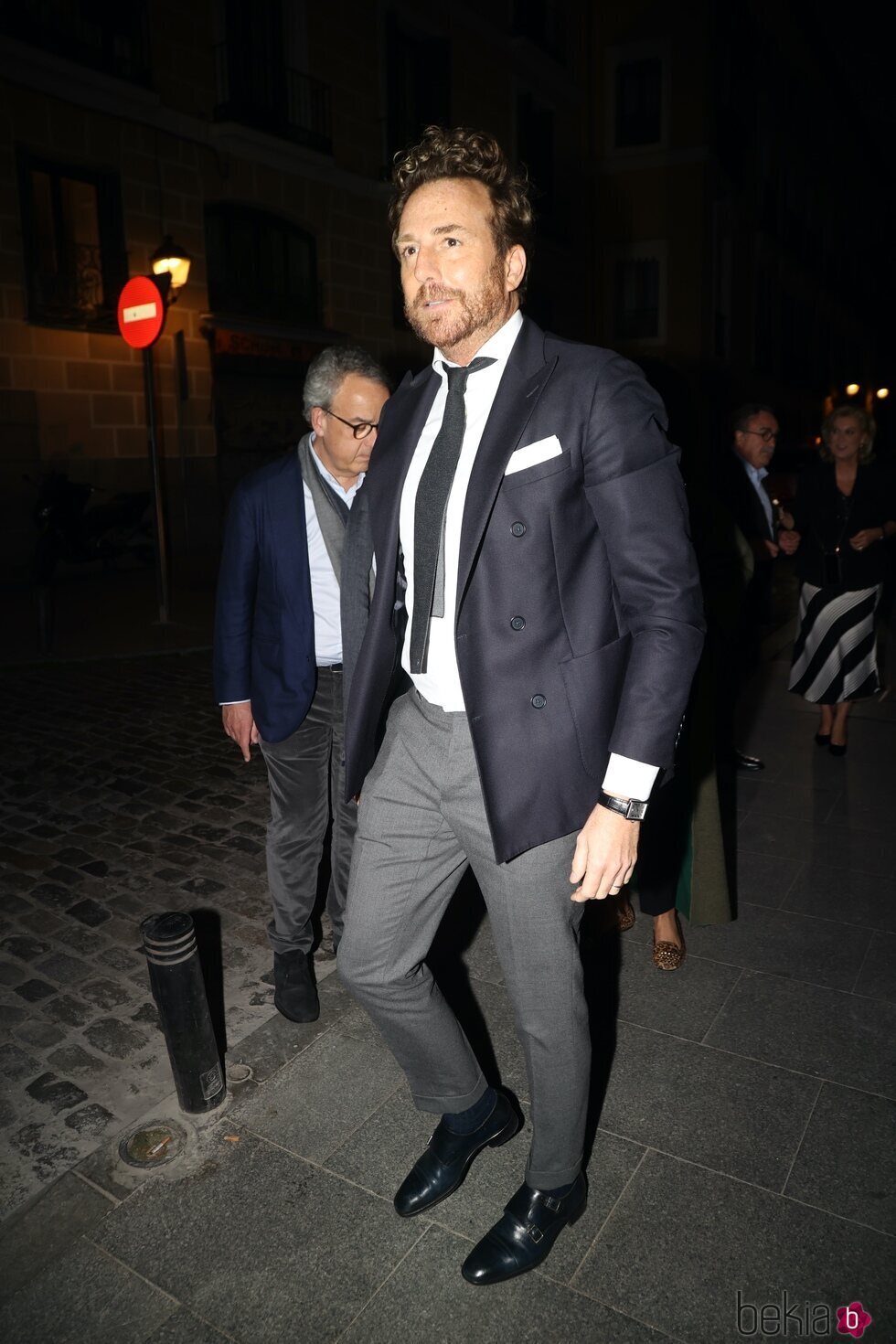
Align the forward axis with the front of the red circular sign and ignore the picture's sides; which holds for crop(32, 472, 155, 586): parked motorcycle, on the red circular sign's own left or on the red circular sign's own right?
on the red circular sign's own right

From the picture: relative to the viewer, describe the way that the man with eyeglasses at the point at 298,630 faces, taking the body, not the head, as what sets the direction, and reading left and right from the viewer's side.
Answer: facing the viewer and to the right of the viewer

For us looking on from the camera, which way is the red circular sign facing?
facing the viewer and to the left of the viewer

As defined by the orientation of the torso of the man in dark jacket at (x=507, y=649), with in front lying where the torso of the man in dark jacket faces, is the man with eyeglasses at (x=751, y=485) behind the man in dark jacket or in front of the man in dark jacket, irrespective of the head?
behind

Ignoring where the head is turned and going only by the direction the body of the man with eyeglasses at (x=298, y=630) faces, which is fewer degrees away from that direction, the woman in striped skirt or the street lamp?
the woman in striped skirt

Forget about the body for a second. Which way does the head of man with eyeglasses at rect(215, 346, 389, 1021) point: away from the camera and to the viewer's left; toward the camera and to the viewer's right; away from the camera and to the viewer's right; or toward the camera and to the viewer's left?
toward the camera and to the viewer's right

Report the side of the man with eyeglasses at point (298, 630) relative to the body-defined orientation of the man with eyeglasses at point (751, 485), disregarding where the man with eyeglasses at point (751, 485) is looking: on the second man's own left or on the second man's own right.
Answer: on the second man's own right

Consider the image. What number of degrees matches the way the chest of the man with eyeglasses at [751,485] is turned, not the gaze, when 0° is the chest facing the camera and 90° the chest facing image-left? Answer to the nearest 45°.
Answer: approximately 315°
